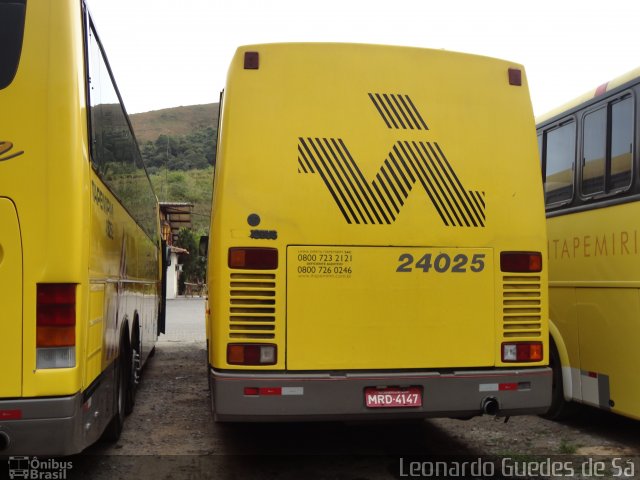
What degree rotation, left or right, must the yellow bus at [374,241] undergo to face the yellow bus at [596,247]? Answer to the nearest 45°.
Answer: approximately 45° to its right

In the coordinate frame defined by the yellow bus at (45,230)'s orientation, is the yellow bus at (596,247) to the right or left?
on its right

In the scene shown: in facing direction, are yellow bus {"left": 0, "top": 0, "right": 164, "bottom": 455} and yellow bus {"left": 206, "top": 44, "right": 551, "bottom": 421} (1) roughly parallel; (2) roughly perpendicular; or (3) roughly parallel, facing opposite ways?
roughly parallel

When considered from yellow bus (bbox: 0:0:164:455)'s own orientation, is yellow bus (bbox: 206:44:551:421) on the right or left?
on its right

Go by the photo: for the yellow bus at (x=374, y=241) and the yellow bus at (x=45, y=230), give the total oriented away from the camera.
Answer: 2

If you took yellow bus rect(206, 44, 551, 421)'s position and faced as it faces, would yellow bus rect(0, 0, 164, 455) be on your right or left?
on your left

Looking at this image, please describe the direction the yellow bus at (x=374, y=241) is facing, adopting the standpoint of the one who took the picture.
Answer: facing away from the viewer

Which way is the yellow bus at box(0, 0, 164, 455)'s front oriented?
away from the camera
